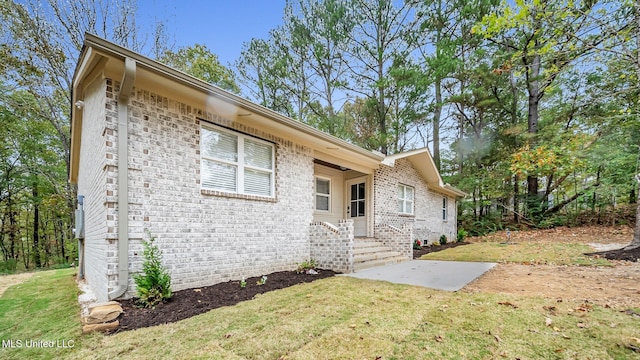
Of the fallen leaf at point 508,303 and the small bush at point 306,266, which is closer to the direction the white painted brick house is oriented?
the fallen leaf

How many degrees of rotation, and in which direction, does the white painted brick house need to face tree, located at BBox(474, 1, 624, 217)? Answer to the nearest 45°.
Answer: approximately 45° to its left

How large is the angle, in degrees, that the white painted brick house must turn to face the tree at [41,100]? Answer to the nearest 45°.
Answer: approximately 180°

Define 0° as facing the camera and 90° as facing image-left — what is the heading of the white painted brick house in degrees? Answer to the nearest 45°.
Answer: approximately 315°

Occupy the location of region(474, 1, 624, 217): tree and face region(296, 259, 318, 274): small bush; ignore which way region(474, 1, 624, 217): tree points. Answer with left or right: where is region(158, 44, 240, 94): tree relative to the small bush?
right

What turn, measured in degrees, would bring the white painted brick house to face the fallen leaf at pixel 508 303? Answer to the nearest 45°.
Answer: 0° — it already faces it

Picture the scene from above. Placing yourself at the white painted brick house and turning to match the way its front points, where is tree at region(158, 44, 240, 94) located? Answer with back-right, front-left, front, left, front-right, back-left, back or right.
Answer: back-left
